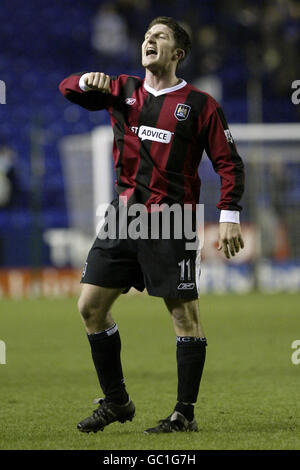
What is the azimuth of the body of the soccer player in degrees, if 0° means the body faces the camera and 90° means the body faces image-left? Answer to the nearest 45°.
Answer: approximately 45°

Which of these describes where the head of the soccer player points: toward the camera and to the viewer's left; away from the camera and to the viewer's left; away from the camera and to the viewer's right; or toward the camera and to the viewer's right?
toward the camera and to the viewer's left
